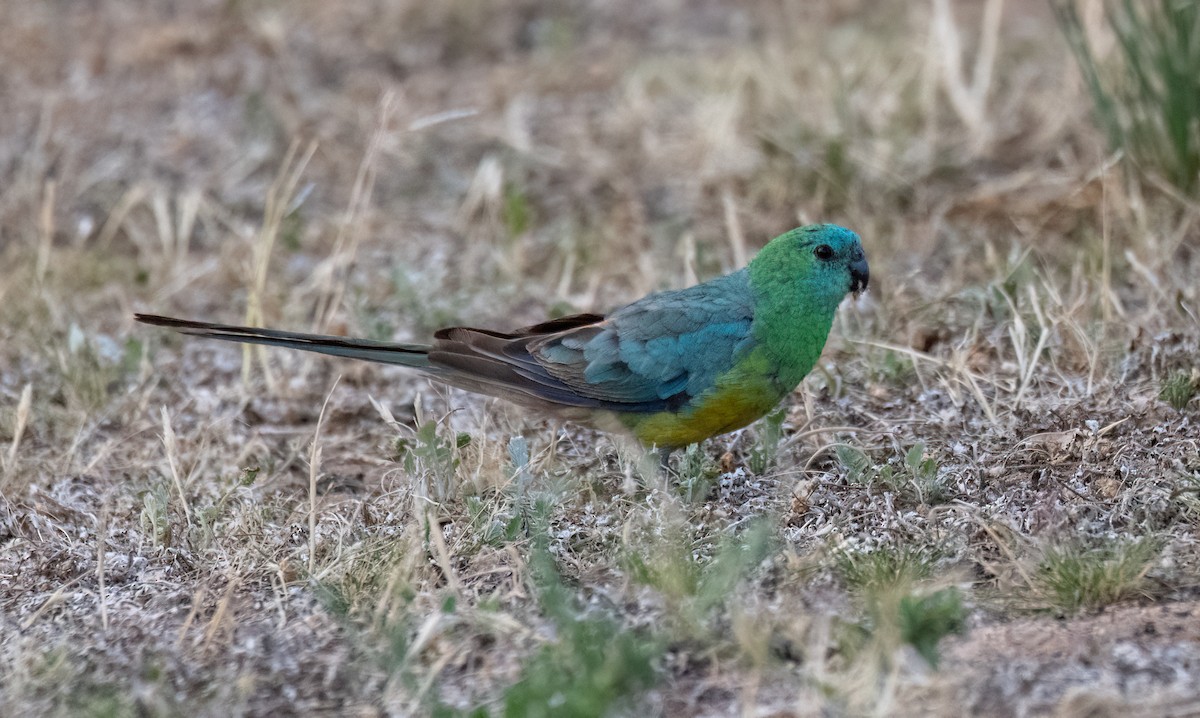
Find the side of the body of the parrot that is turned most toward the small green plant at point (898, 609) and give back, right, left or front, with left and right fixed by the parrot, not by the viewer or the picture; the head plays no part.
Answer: right

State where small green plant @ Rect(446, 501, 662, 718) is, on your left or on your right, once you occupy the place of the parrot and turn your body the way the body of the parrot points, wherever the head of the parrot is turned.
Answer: on your right

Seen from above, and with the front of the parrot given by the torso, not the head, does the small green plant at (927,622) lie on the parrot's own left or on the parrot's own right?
on the parrot's own right

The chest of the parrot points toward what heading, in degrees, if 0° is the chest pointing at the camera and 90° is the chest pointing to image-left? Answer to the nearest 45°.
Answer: approximately 270°

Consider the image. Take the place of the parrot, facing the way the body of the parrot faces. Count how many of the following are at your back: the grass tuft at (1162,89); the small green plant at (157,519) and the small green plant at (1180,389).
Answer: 1

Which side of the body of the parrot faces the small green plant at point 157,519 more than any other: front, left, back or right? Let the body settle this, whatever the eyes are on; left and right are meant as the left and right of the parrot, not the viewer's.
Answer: back

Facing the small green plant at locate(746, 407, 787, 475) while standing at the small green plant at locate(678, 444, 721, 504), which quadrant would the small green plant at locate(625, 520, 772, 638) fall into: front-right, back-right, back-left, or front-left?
back-right

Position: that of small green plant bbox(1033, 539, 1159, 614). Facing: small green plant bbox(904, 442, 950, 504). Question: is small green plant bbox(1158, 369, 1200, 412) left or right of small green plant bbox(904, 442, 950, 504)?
right
